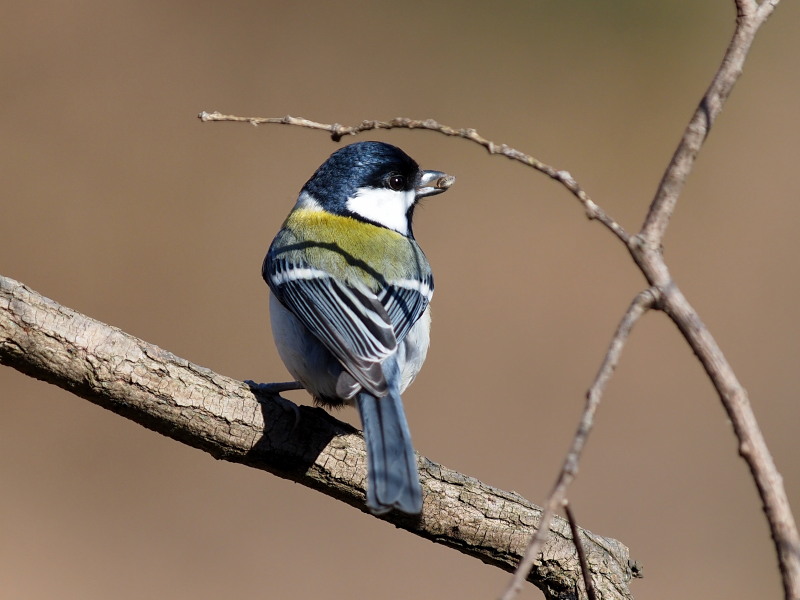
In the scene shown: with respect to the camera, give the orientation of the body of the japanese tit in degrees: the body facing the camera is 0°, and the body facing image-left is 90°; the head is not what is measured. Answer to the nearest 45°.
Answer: approximately 180°
